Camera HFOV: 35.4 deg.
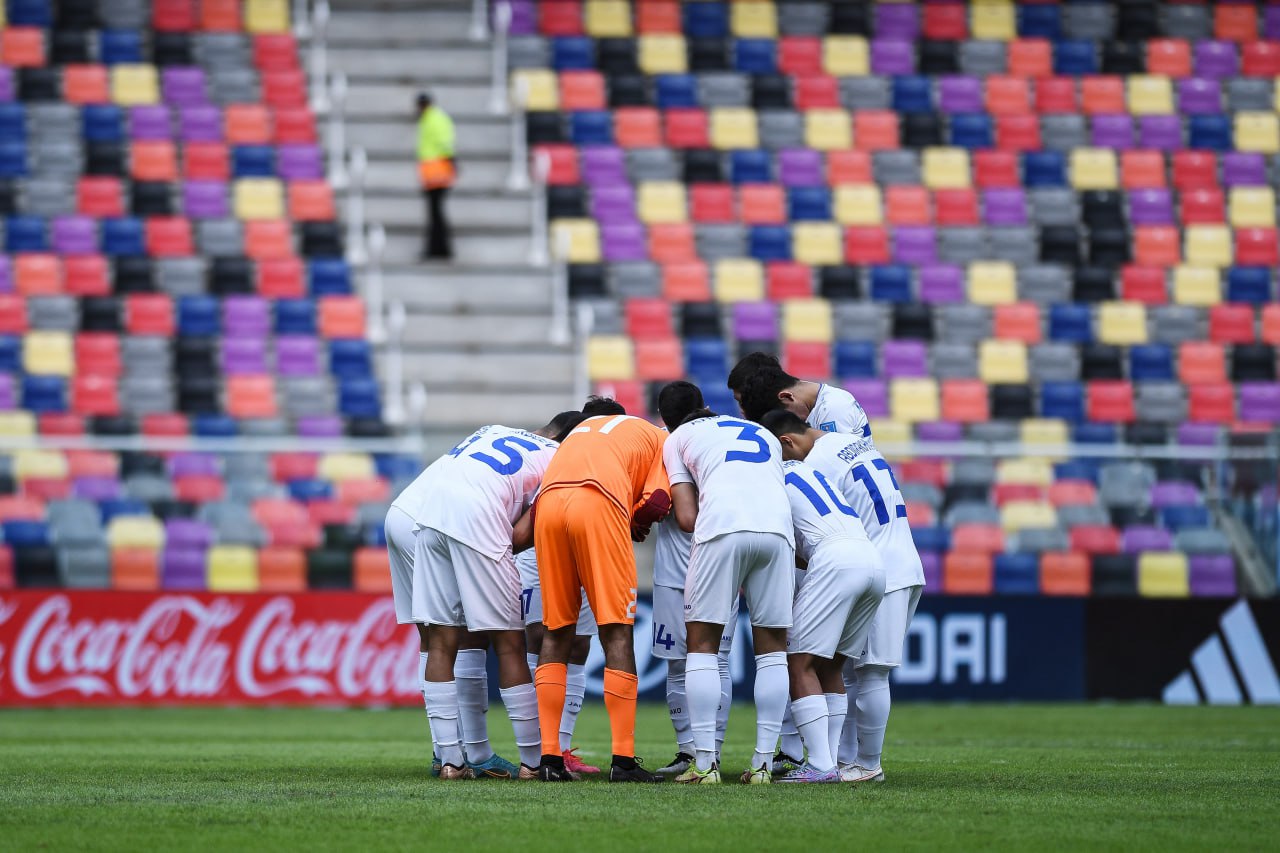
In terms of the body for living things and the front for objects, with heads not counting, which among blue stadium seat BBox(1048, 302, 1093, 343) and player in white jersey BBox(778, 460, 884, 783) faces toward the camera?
the blue stadium seat

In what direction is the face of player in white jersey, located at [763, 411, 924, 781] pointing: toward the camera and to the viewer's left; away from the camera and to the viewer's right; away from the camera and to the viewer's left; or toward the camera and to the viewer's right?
away from the camera and to the viewer's left

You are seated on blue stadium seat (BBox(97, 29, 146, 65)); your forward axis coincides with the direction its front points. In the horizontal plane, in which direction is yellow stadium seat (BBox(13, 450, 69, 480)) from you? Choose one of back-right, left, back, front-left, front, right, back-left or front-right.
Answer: front

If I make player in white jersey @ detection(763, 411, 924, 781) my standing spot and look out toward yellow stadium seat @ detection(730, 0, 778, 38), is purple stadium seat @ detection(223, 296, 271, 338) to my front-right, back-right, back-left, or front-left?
front-left

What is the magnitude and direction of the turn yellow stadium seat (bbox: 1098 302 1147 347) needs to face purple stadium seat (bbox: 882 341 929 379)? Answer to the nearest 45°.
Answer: approximately 45° to its right

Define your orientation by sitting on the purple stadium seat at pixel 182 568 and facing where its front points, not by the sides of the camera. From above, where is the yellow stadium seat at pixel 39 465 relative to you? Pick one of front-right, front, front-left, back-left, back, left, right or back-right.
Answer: right

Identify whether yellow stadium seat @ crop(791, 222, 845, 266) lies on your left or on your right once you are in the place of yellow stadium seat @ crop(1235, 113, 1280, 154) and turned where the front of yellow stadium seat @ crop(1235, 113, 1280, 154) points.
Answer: on your right

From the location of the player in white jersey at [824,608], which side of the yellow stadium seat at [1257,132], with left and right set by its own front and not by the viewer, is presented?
front

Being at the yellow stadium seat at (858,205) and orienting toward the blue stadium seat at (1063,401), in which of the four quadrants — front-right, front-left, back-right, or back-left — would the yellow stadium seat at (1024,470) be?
front-right

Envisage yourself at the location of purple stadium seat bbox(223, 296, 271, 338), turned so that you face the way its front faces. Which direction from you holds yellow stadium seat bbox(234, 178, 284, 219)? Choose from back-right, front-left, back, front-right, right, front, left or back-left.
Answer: back

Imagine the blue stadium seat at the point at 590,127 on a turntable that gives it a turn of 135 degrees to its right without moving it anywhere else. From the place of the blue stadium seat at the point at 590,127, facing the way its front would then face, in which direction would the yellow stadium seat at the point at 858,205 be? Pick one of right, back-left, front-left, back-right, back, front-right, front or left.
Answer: back-right

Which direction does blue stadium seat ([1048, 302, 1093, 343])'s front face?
toward the camera

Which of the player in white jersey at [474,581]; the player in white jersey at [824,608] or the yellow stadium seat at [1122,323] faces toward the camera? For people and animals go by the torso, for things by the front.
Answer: the yellow stadium seat

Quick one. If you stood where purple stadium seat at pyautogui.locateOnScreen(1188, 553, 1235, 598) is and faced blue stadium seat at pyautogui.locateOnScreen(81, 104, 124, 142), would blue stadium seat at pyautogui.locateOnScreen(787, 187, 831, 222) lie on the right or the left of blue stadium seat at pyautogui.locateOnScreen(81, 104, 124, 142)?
right

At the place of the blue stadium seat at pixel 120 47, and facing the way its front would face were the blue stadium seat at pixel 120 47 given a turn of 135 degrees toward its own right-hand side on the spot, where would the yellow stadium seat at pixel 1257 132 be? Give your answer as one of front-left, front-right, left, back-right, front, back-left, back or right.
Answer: back-right

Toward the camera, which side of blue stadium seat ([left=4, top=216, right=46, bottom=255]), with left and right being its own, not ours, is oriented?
front

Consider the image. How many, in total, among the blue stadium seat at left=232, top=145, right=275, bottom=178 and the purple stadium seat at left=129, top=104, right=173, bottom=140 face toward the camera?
2

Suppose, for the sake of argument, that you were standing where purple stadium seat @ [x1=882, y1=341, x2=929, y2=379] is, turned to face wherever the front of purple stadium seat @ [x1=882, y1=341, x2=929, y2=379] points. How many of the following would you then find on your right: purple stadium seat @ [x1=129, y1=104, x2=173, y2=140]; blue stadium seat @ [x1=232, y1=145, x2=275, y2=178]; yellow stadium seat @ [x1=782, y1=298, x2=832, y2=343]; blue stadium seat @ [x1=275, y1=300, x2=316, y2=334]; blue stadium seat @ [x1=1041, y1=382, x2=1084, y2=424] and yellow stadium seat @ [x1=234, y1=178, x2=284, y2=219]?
5

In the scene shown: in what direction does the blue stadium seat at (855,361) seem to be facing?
toward the camera

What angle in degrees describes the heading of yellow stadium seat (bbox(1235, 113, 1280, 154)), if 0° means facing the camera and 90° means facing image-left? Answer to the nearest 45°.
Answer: approximately 0°

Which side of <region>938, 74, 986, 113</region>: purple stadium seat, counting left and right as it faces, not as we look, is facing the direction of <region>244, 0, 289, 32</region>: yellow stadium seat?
right
